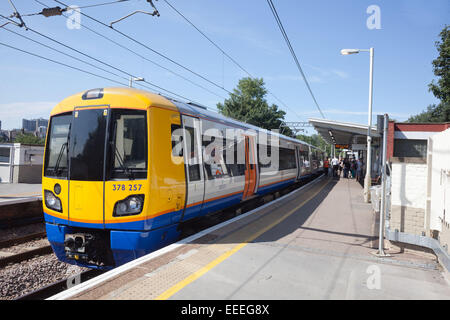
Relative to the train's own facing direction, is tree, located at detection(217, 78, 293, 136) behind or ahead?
behind

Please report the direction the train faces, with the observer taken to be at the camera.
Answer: facing the viewer and to the left of the viewer

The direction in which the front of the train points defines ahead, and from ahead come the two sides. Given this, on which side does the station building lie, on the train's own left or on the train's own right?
on the train's own left
